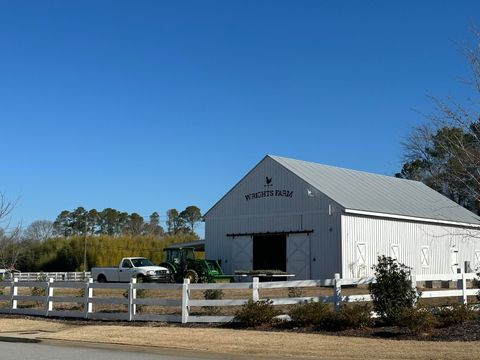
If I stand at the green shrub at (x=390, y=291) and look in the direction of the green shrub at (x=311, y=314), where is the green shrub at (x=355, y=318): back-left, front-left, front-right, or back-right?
front-left

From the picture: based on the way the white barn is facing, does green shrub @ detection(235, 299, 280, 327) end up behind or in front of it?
in front

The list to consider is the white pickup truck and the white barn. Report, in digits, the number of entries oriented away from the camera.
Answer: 0

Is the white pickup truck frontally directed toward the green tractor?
yes

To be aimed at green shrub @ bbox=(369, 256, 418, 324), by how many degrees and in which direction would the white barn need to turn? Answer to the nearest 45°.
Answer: approximately 45° to its left

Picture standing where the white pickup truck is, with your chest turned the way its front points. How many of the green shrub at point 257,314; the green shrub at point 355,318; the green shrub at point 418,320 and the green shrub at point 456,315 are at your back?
0

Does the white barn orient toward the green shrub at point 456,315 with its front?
no

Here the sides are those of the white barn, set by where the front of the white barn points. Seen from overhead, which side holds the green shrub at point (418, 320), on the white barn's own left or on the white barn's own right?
on the white barn's own left

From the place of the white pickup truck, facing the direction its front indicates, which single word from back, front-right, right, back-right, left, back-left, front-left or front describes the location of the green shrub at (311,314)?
front-right

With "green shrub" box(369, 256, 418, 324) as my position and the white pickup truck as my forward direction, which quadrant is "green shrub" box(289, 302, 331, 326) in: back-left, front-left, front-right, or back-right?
front-left

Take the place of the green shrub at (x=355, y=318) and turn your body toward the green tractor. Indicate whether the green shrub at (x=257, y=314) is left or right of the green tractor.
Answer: left

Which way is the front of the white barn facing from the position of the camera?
facing the viewer and to the left of the viewer

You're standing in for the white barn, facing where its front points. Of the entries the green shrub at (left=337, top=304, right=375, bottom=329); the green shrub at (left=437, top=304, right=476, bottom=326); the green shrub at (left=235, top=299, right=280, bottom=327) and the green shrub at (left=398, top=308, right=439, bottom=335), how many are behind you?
0

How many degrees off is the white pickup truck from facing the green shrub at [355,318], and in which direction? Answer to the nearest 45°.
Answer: approximately 45° to its right

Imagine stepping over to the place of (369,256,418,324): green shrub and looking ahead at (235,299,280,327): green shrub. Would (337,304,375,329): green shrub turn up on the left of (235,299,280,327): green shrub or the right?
left

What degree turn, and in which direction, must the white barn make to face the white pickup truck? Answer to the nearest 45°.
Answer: approximately 45° to its right

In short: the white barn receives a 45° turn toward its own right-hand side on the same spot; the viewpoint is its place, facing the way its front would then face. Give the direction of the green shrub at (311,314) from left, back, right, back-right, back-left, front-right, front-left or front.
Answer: left

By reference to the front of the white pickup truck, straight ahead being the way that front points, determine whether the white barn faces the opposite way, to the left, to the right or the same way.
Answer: to the right

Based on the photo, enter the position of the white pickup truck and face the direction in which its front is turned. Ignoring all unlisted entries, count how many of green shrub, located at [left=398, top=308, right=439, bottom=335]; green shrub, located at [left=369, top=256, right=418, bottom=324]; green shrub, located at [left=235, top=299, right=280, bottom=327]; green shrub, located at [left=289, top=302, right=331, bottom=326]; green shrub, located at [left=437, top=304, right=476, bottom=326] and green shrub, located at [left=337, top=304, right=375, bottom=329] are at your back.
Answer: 0
